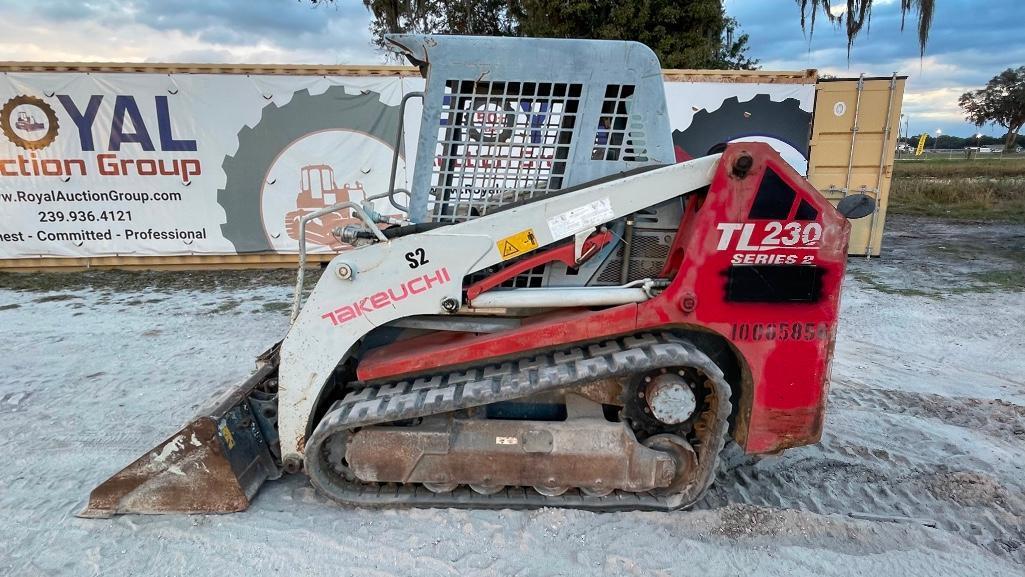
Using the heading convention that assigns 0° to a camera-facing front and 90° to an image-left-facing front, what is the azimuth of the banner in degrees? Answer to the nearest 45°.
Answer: approximately 0°

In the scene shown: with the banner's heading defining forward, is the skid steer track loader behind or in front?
in front

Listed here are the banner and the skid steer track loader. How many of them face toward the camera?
1

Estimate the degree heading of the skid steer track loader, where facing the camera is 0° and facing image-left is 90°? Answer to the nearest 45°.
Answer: approximately 90°

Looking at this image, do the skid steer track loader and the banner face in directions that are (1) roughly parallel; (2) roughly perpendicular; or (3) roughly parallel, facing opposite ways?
roughly perpendicular

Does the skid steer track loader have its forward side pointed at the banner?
no

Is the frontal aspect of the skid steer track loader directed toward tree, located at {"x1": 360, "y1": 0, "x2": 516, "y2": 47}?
no

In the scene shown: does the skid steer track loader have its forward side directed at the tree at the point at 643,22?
no
